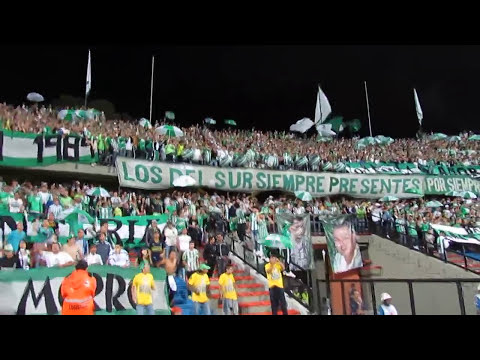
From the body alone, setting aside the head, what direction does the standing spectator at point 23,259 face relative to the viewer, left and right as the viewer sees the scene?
facing the viewer

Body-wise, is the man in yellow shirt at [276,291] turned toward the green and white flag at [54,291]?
no

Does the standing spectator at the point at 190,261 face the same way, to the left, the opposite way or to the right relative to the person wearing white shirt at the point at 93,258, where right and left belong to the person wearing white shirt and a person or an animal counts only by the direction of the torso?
the same way

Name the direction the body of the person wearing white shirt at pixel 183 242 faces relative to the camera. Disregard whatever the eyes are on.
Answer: toward the camera

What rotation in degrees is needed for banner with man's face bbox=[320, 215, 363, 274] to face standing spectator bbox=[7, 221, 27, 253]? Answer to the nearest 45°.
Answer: approximately 45° to its right

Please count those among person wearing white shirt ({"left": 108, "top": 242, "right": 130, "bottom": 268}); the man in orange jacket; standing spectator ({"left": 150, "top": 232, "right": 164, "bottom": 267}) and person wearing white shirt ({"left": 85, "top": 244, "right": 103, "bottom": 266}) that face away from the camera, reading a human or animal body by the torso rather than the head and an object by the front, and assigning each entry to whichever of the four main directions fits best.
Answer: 1

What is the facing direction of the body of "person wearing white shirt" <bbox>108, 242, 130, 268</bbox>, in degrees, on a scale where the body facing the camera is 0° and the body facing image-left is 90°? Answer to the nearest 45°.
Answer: approximately 0°

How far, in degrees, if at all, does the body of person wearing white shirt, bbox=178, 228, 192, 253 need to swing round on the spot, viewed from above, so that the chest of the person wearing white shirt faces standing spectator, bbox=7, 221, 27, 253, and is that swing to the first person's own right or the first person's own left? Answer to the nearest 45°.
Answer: approximately 90° to the first person's own right

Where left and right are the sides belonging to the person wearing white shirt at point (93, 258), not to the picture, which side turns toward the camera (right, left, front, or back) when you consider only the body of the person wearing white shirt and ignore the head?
front

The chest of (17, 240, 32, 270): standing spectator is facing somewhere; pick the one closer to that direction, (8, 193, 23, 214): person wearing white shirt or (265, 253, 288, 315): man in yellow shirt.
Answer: the man in yellow shirt

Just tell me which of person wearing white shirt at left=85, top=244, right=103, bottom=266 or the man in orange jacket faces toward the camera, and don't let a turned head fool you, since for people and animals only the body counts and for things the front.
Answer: the person wearing white shirt

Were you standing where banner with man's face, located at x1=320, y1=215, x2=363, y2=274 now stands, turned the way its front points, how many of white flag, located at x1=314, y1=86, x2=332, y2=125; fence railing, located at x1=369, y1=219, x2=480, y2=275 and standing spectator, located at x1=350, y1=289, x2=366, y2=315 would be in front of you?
1

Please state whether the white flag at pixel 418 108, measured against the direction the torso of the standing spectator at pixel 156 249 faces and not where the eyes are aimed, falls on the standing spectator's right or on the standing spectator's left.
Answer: on the standing spectator's left

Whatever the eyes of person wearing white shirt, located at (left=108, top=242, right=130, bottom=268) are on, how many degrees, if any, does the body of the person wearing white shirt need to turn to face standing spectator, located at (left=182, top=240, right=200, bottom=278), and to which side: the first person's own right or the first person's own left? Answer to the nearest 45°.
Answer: approximately 90° to the first person's own left

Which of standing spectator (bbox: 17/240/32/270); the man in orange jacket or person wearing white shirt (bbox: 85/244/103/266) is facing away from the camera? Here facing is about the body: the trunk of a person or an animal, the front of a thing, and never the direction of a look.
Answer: the man in orange jacket
